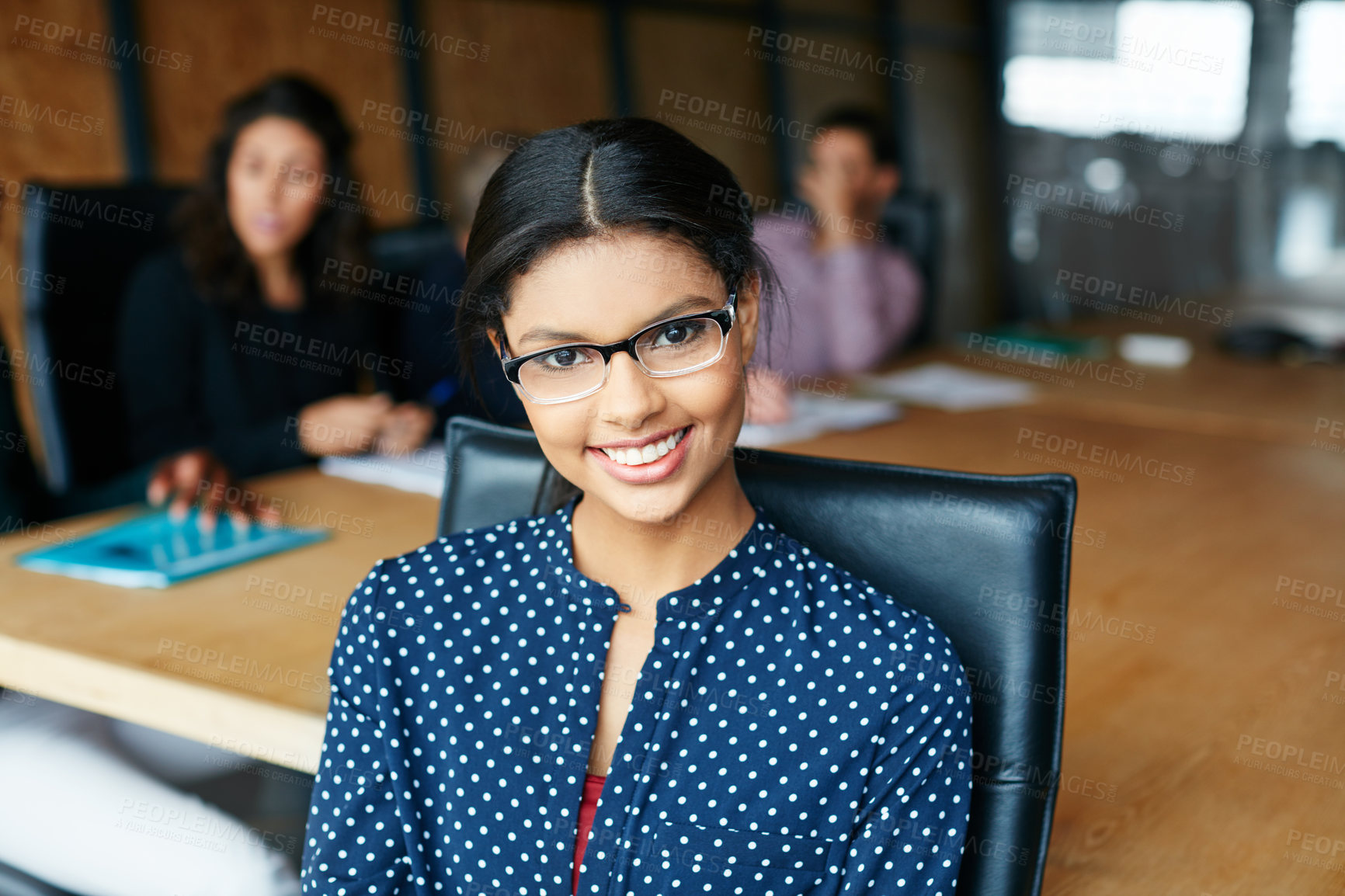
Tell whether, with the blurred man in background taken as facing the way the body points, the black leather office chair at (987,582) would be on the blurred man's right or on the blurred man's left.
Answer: on the blurred man's left

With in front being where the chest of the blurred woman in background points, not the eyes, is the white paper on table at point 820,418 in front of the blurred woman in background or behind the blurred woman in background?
in front

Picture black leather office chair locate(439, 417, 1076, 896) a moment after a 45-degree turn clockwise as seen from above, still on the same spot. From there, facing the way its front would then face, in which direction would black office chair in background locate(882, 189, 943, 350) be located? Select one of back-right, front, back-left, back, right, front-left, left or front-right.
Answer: back-right

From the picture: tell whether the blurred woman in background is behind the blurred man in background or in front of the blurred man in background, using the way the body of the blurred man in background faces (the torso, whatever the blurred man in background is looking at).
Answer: in front

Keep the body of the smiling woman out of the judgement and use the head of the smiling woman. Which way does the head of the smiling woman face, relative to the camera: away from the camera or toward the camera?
toward the camera

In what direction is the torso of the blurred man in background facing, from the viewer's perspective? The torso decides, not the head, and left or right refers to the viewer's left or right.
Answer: facing the viewer and to the left of the viewer

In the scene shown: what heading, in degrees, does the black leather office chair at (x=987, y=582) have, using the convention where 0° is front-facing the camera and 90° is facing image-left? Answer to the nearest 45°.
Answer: approximately 0°

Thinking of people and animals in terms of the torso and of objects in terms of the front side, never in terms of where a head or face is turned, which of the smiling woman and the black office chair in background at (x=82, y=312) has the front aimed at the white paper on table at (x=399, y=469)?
the black office chair in background

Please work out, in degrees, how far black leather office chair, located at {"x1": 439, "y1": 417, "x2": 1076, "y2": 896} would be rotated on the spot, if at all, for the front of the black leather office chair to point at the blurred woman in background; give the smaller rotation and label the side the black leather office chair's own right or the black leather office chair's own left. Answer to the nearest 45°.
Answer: approximately 135° to the black leather office chair's own right

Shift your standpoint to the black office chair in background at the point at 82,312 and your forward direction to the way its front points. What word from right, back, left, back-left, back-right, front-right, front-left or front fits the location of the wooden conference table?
front

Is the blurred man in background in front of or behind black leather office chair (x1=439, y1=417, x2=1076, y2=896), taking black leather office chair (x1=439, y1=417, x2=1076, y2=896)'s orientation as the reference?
behind

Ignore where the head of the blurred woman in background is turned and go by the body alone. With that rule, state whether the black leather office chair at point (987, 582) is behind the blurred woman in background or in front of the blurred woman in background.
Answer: in front

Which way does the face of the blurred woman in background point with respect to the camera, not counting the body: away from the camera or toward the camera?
toward the camera

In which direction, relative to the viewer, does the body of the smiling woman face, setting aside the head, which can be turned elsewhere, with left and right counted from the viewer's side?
facing the viewer

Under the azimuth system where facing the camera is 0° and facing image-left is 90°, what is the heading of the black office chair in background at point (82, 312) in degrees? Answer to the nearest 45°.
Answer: approximately 315°
